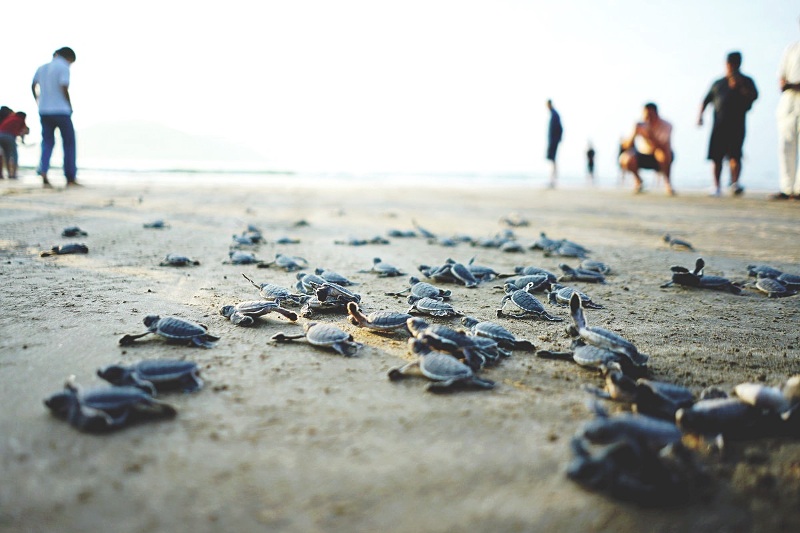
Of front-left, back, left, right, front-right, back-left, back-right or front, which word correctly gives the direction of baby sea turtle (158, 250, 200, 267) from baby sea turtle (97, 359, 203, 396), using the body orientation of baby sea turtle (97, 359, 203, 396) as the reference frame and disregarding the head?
right

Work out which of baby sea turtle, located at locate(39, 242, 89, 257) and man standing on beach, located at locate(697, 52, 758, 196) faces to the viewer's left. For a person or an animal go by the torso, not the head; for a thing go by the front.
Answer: the baby sea turtle

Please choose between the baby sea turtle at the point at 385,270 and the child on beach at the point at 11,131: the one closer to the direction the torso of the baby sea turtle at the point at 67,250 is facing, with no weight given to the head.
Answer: the child on beach

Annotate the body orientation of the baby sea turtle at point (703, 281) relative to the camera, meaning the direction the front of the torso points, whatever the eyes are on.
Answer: to the viewer's left

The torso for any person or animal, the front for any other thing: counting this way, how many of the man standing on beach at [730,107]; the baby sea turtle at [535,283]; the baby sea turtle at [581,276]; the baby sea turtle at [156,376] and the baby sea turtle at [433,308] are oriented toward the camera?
1

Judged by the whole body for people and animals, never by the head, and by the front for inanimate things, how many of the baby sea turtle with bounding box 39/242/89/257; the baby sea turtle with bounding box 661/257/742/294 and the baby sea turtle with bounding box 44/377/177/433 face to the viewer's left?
3

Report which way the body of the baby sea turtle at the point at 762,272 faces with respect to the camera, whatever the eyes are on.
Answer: to the viewer's left

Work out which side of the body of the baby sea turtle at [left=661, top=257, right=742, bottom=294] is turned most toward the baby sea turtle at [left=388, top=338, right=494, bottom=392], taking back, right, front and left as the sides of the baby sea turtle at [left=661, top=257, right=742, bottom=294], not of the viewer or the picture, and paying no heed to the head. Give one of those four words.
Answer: left

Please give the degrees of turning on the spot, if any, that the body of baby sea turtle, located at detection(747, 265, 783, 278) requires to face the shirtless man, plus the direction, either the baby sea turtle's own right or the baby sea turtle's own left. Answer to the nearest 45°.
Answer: approximately 90° to the baby sea turtle's own right

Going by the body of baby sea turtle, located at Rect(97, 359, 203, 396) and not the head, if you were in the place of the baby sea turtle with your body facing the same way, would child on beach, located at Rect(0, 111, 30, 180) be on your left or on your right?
on your right

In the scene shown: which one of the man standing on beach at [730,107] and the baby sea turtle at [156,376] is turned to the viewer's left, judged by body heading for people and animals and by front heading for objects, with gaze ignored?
the baby sea turtle

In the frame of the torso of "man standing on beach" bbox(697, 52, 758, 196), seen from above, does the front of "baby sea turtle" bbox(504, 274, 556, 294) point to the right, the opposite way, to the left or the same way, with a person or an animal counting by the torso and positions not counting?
to the right

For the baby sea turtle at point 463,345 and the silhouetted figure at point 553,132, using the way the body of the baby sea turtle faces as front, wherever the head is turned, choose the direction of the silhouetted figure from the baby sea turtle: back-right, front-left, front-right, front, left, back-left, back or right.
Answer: front-right
